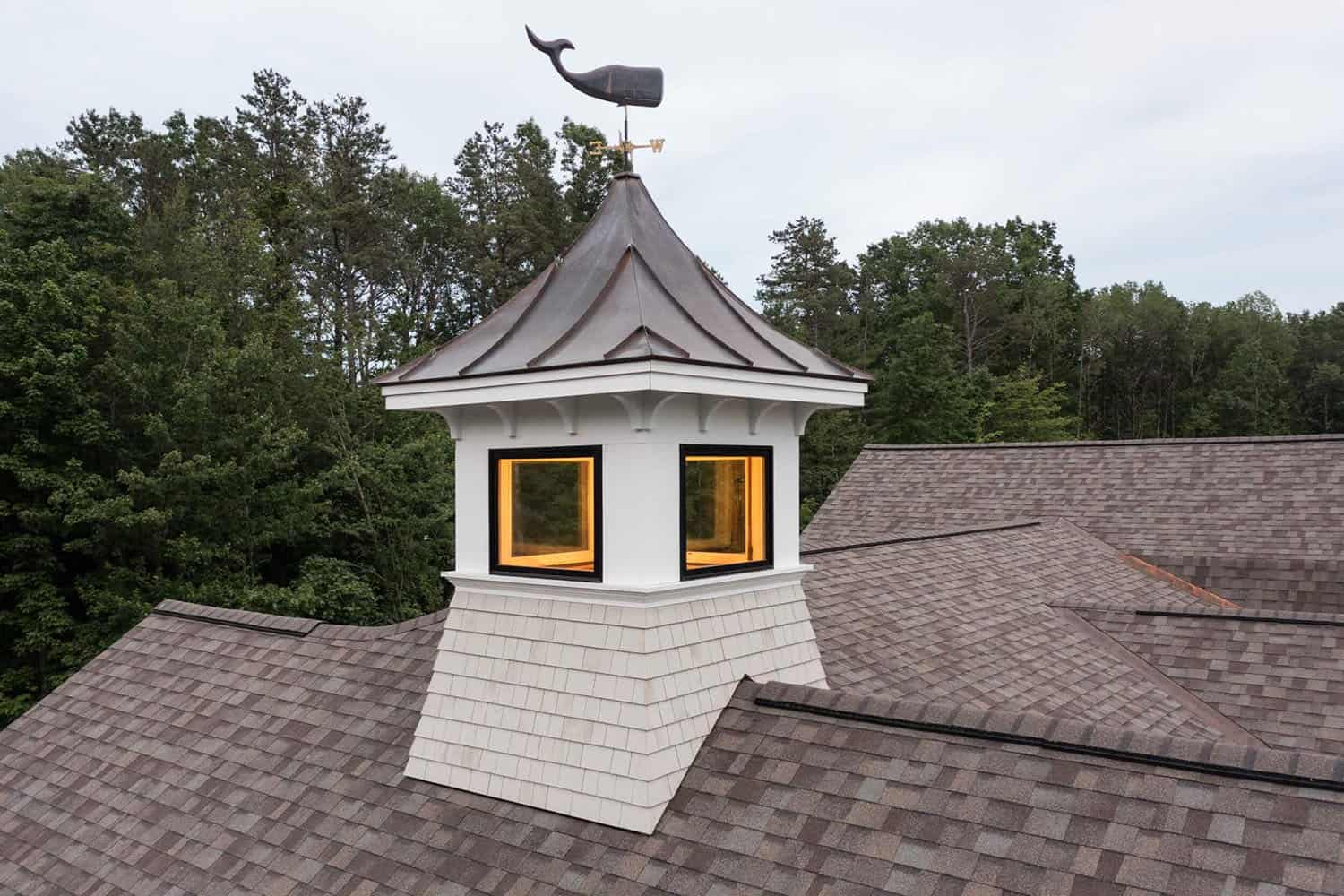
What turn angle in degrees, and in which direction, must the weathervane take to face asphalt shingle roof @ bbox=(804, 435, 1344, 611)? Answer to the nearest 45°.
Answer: approximately 45° to its left

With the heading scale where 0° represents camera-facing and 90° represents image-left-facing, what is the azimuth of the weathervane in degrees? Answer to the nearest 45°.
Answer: approximately 270°
